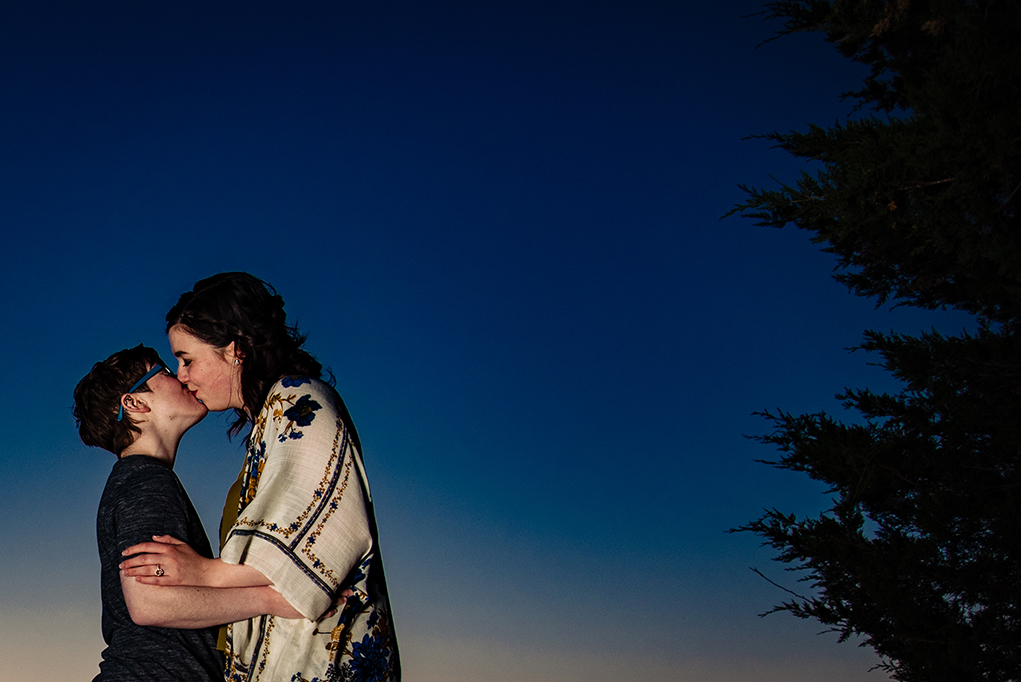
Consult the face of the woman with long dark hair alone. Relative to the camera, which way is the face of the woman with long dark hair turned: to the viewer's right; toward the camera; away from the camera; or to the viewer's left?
to the viewer's left

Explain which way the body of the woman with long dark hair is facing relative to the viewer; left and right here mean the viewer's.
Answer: facing to the left of the viewer
